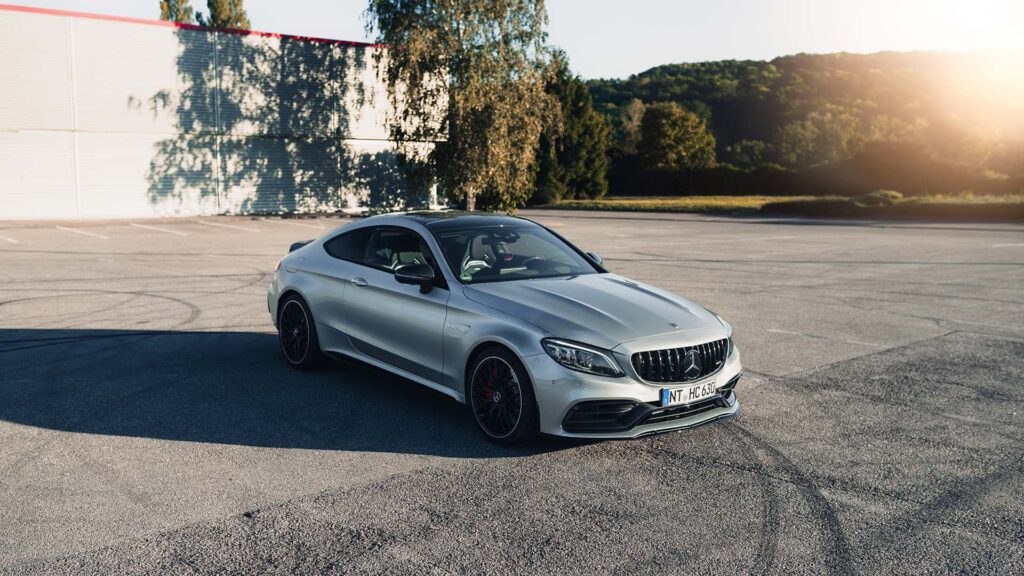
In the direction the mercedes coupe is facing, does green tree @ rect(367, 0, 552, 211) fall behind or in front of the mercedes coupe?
behind

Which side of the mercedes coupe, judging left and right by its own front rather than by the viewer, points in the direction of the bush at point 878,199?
left

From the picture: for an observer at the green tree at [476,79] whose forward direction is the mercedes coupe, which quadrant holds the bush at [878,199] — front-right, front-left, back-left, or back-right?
back-left

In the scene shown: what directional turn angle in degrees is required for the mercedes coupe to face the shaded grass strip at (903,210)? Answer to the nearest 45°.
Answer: approximately 90° to its left

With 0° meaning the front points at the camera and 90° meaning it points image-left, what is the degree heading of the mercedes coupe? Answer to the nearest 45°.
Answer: approximately 315°
